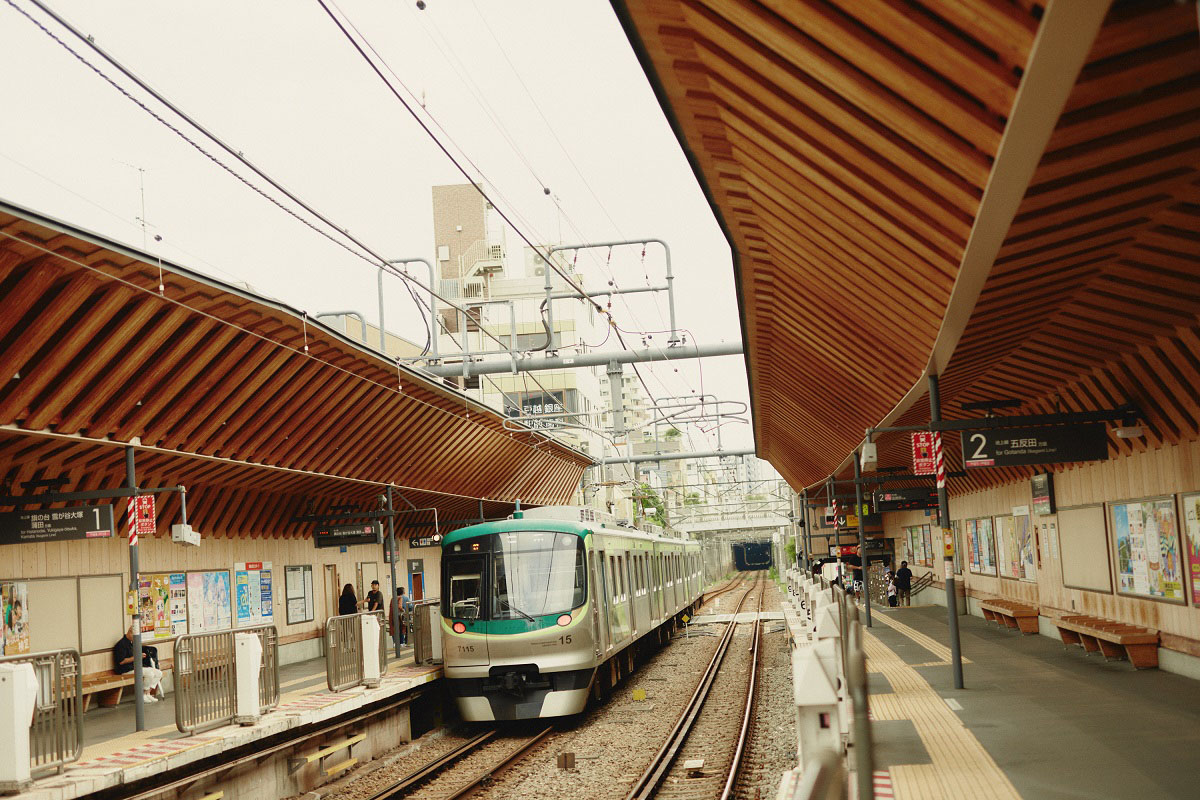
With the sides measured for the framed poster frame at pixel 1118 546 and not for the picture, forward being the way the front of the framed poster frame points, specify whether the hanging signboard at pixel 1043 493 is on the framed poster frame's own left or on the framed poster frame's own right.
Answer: on the framed poster frame's own right

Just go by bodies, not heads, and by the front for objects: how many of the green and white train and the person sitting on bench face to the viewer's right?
1

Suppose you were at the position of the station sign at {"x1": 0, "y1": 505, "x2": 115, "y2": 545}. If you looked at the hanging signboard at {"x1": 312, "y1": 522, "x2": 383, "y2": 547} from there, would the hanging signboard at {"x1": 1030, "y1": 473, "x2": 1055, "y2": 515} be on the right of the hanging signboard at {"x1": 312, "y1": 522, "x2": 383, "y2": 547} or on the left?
right

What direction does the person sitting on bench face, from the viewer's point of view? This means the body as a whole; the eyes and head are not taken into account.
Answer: to the viewer's right

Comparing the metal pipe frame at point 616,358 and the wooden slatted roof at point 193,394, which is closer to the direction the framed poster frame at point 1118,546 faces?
the wooden slatted roof

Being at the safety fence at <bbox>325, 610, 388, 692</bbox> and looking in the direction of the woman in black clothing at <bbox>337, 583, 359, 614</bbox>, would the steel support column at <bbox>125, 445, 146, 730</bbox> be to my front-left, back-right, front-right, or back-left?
back-left

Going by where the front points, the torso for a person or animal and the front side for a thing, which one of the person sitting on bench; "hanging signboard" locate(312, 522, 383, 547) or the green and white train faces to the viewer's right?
the person sitting on bench
